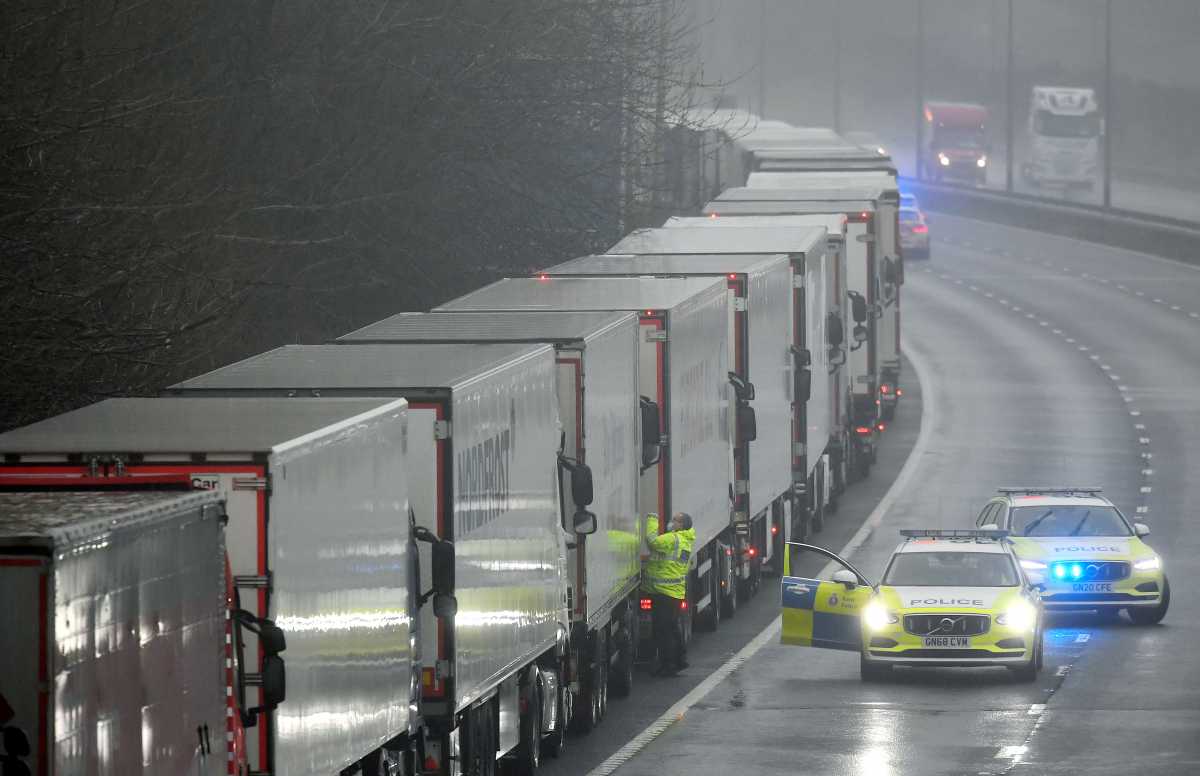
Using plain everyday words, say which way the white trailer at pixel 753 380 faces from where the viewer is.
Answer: facing away from the viewer

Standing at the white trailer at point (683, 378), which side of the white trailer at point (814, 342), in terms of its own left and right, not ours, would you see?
back

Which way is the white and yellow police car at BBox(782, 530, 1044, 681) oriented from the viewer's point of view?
toward the camera

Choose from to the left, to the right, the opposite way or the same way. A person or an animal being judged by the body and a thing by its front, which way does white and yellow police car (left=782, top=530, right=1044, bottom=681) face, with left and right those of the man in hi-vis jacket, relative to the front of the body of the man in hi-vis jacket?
to the left

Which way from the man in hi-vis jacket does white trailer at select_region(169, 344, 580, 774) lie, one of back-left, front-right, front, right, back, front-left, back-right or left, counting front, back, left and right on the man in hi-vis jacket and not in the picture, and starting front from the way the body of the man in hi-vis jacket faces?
left

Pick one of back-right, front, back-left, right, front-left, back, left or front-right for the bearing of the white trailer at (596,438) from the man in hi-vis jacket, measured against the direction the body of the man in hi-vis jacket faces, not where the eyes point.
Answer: left

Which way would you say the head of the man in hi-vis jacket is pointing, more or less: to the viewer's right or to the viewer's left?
to the viewer's left

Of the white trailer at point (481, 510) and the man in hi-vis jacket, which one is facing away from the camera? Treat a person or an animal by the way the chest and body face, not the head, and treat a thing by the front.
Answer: the white trailer

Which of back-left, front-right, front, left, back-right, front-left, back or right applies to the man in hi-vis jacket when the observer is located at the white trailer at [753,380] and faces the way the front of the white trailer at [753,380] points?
back

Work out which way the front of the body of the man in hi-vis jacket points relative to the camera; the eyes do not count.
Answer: to the viewer's left

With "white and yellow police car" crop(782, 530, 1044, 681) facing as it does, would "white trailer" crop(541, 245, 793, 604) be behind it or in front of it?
behind
